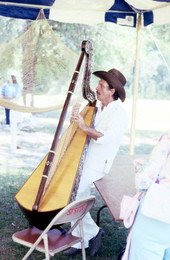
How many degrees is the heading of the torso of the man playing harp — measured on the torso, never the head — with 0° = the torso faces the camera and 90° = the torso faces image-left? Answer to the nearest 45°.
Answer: approximately 90°

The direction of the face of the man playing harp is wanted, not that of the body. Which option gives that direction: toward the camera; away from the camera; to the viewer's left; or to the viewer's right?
to the viewer's left

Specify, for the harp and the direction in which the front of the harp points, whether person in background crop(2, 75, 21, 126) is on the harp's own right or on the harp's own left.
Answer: on the harp's own right

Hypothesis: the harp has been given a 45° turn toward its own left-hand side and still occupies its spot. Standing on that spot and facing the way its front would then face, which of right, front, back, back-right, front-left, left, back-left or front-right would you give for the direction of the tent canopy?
back

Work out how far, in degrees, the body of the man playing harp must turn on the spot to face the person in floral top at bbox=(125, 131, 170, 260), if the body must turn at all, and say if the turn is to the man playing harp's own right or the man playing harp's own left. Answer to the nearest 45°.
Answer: approximately 90° to the man playing harp's own left

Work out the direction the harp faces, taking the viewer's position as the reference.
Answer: facing the viewer and to the left of the viewer
